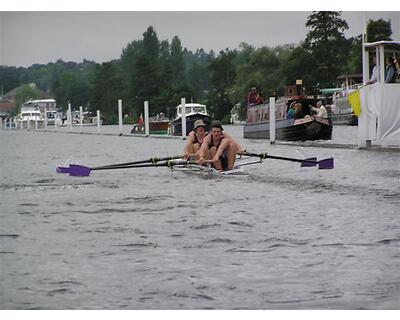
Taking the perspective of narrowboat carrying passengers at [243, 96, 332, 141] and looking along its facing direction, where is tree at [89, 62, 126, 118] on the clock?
The tree is roughly at 7 o'clock from the narrowboat carrying passengers.

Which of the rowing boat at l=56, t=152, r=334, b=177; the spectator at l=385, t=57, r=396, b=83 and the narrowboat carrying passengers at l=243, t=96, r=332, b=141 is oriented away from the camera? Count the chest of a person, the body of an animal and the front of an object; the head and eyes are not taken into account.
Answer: the rowing boat

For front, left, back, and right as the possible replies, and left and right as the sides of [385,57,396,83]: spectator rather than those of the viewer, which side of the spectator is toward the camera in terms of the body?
left

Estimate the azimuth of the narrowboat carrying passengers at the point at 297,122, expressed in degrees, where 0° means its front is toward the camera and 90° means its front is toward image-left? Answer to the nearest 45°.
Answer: approximately 315°

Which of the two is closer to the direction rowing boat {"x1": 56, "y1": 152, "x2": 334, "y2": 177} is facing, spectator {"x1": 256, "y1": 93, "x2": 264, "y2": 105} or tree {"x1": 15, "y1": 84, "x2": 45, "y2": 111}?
the spectator

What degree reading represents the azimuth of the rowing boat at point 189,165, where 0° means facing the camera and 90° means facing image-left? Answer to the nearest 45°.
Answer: approximately 180°

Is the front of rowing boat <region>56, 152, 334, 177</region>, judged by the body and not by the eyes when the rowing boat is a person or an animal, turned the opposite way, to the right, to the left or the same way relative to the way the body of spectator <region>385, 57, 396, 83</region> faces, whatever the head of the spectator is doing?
to the right

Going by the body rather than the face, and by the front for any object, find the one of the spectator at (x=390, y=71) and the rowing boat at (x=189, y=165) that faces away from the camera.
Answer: the rowing boat
